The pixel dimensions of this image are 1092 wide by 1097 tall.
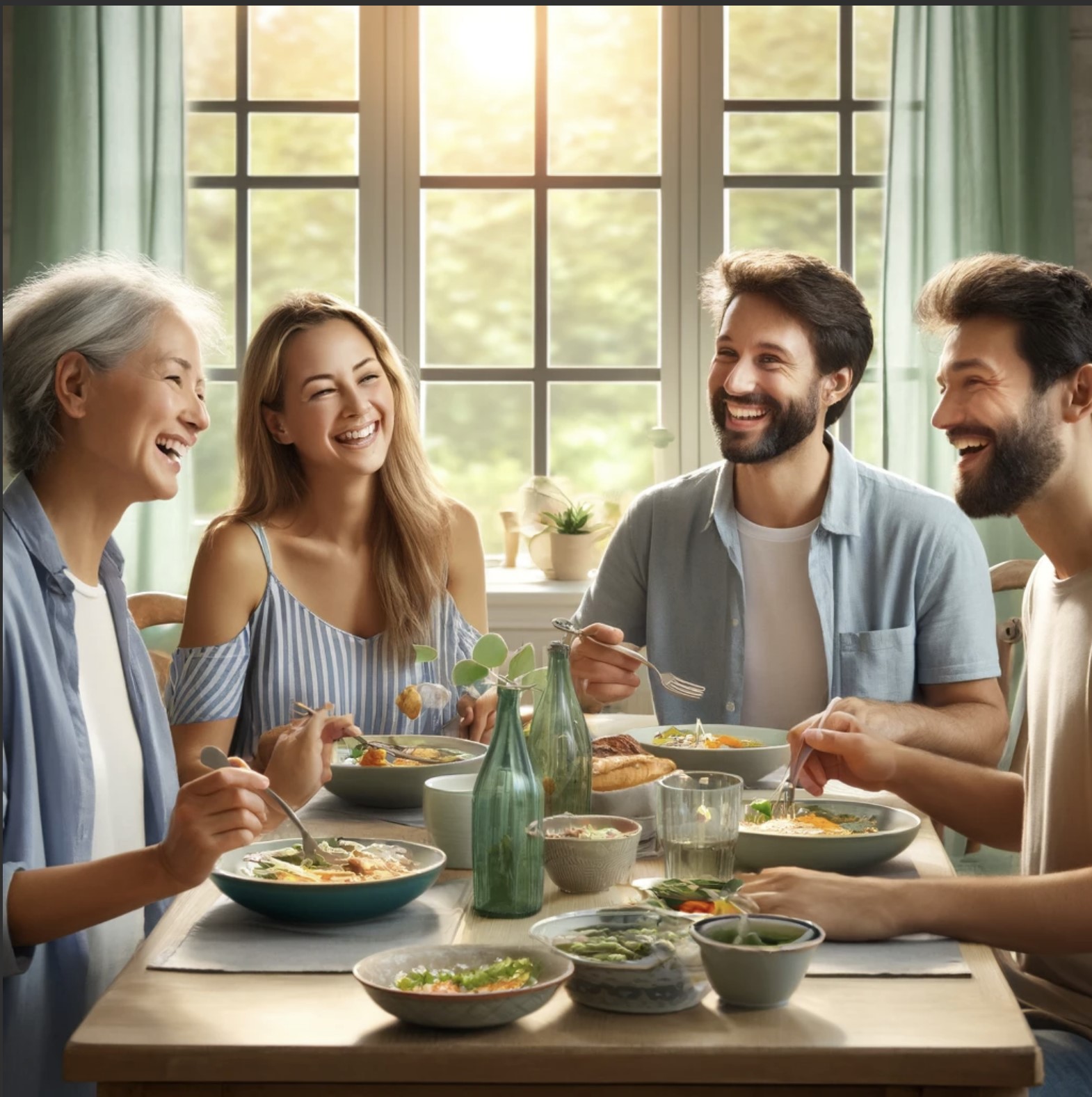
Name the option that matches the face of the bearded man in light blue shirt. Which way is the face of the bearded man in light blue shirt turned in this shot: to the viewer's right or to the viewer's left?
to the viewer's left

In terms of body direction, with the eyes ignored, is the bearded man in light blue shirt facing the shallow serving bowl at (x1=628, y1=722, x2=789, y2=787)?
yes

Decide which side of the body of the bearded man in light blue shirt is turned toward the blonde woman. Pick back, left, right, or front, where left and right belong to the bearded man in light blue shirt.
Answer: right

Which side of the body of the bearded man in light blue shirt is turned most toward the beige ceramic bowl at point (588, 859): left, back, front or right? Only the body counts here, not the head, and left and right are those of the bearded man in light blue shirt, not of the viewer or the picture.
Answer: front

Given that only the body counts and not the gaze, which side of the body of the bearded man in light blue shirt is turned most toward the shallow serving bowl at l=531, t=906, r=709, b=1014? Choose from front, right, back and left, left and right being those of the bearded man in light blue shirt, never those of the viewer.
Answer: front

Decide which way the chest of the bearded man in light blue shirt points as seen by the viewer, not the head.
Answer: toward the camera

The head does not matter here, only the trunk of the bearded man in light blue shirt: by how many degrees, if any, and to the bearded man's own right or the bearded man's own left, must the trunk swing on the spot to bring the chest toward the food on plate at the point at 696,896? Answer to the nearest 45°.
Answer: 0° — they already face it

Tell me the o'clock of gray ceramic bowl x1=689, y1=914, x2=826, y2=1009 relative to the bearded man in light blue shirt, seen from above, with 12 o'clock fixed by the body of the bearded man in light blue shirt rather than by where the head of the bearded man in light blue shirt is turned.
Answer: The gray ceramic bowl is roughly at 12 o'clock from the bearded man in light blue shirt.

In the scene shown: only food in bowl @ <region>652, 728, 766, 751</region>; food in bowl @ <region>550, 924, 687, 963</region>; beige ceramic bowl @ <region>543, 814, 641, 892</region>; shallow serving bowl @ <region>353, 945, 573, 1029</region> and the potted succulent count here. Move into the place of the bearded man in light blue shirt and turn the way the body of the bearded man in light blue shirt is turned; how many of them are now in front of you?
4

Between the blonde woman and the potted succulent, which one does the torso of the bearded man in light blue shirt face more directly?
the blonde woman

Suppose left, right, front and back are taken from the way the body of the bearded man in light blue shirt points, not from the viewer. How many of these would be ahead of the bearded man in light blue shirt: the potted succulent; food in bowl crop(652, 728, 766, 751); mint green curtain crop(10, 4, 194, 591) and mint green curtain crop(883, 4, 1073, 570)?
1

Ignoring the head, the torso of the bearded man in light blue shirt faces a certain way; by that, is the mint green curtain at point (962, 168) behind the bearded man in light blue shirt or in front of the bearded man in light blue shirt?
behind

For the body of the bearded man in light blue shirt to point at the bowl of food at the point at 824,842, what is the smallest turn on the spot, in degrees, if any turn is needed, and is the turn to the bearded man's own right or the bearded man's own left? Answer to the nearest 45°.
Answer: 0° — they already face it

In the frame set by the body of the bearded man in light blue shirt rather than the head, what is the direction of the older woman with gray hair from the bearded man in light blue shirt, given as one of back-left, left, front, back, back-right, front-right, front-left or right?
front-right
